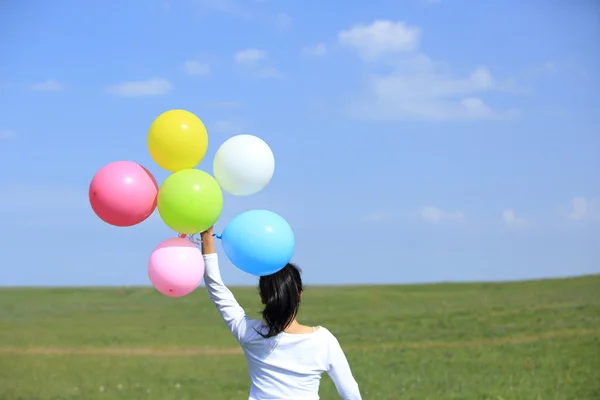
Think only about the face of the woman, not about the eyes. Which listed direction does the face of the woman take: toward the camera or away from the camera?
away from the camera

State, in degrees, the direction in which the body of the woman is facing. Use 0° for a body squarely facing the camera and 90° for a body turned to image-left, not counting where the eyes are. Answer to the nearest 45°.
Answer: approximately 180°
